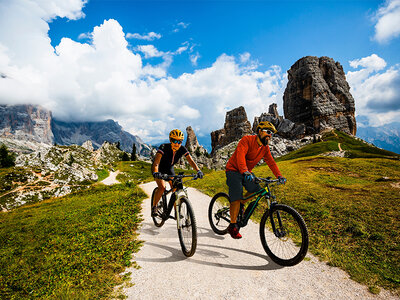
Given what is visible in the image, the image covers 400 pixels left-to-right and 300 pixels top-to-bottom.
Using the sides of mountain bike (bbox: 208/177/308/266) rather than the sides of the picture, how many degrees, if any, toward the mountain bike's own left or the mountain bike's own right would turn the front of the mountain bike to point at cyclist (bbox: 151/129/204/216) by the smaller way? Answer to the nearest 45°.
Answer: approximately 135° to the mountain bike's own right

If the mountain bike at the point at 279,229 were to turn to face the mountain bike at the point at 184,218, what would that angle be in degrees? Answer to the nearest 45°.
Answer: approximately 135° to its right

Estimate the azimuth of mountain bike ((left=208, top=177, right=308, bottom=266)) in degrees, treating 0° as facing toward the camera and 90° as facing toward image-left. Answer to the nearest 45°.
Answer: approximately 315°

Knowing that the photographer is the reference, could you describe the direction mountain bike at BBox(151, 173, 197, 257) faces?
facing the viewer and to the right of the viewer

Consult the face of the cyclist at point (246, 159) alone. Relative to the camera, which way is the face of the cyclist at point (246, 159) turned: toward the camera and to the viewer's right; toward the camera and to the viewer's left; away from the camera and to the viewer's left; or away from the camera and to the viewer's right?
toward the camera and to the viewer's right

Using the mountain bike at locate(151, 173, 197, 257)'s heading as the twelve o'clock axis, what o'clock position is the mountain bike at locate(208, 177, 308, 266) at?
the mountain bike at locate(208, 177, 308, 266) is roughly at 11 o'clock from the mountain bike at locate(151, 173, 197, 257).

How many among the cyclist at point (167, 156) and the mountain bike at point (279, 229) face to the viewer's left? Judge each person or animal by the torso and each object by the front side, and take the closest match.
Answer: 0
